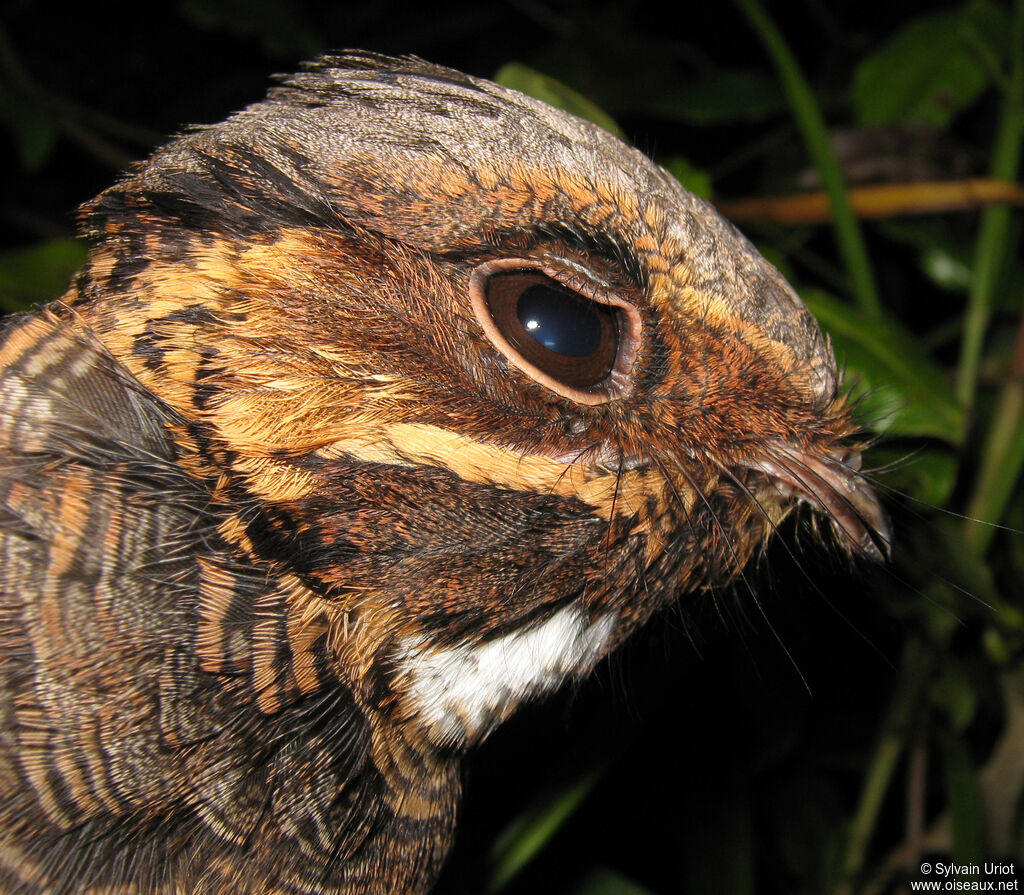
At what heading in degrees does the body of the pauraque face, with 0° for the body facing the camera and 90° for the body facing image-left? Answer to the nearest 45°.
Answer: approximately 270°

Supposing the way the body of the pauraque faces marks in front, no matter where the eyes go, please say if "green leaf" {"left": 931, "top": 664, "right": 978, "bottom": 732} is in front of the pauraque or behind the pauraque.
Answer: in front

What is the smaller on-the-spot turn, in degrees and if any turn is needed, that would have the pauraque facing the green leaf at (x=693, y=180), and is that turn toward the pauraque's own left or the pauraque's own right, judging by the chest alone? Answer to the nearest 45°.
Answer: approximately 45° to the pauraque's own left

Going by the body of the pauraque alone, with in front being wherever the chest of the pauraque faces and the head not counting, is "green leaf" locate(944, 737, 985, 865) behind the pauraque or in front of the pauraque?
in front
